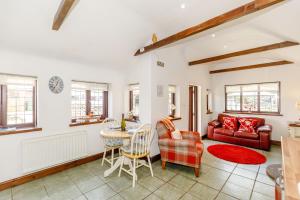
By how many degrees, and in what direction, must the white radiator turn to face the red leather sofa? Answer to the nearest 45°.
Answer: approximately 45° to its left

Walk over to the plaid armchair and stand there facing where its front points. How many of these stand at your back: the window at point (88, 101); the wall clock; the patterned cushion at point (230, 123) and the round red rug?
2

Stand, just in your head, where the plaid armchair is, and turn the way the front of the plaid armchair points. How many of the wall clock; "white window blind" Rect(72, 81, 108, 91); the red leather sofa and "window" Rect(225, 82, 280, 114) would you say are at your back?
2
